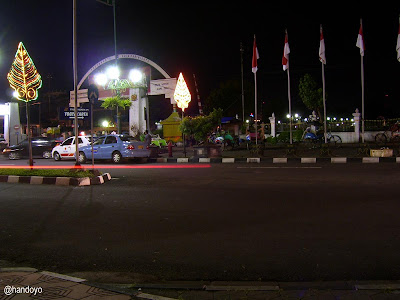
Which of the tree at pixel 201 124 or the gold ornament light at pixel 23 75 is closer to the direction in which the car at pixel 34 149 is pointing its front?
the gold ornament light

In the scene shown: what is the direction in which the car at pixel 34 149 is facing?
to the viewer's left

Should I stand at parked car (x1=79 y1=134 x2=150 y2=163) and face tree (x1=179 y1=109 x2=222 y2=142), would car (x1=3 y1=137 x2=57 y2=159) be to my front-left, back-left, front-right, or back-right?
back-left

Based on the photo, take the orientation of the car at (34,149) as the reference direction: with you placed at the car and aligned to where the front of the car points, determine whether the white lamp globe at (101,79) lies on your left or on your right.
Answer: on your right

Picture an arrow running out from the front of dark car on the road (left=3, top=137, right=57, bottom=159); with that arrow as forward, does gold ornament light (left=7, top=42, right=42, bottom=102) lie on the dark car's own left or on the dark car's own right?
on the dark car's own left

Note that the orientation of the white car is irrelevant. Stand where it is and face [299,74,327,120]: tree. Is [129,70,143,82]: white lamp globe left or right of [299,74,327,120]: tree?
left
